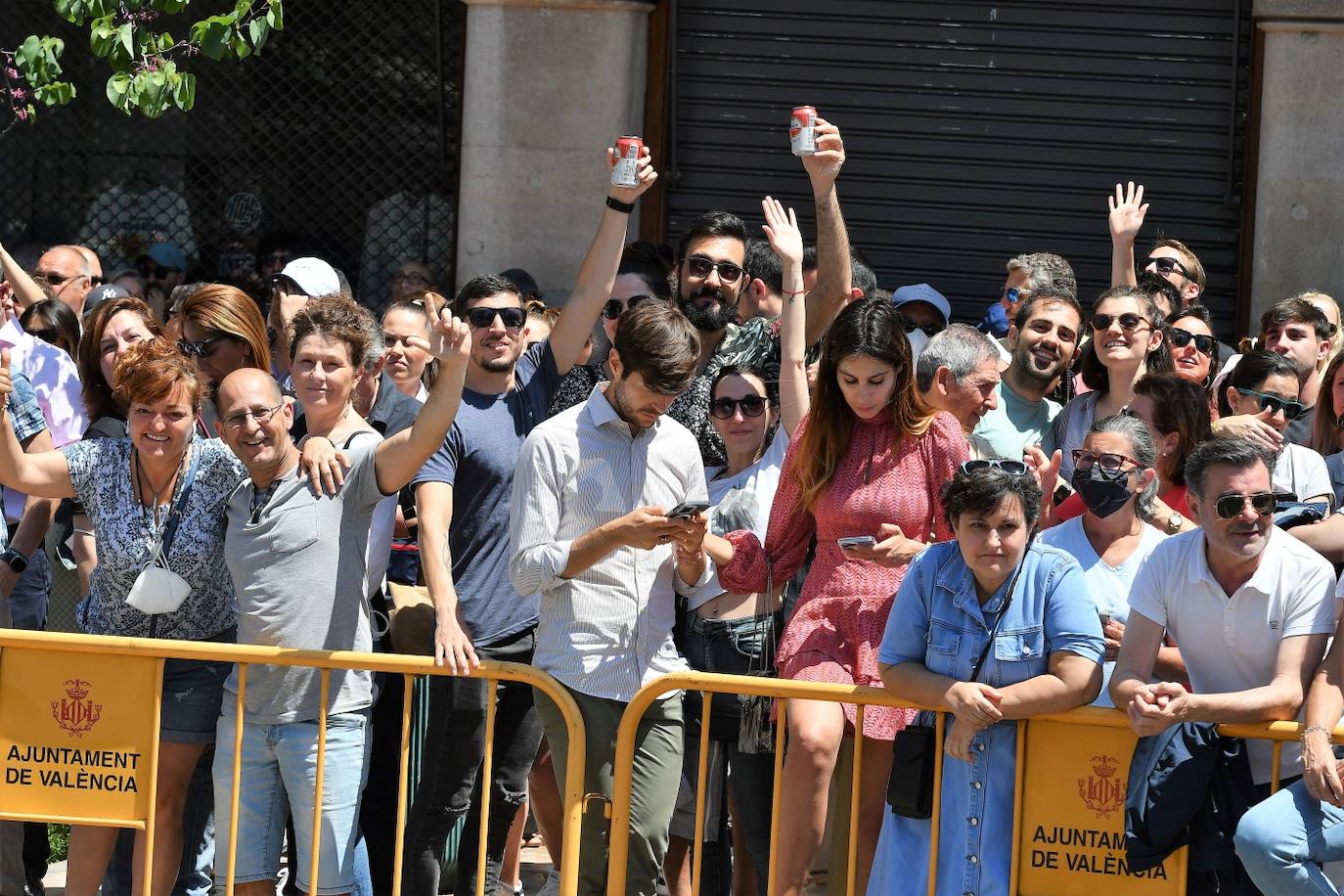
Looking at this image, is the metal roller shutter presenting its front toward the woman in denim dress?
yes

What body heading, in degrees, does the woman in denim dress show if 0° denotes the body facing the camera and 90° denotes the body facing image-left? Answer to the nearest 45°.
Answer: approximately 0°

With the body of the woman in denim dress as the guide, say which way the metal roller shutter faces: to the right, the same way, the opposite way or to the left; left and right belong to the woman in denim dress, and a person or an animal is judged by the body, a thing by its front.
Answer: the same way

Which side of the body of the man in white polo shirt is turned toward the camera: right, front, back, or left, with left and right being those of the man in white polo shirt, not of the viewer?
front

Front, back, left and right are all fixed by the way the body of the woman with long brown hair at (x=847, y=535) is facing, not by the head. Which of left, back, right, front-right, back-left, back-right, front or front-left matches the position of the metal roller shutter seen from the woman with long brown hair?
back

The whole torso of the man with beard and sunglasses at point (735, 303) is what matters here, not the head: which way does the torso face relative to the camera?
toward the camera

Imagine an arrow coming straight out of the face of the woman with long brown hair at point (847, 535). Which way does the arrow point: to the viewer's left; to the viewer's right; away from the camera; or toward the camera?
toward the camera

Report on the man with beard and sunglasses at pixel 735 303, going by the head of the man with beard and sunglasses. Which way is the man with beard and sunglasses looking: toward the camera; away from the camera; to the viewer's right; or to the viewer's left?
toward the camera

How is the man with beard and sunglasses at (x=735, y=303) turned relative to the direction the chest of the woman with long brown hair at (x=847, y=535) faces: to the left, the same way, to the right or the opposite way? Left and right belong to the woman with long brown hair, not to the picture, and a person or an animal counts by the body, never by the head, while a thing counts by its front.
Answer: the same way

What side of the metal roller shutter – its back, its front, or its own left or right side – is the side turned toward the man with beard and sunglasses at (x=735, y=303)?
front

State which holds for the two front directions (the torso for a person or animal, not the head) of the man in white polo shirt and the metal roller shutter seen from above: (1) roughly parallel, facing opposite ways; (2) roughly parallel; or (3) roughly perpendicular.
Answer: roughly parallel

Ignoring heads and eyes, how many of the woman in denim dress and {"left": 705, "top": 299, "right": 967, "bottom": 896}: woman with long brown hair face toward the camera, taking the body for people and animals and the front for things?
2

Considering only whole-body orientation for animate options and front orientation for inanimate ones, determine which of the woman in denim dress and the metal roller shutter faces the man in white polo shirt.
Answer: the metal roller shutter

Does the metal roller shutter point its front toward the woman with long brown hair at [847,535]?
yes

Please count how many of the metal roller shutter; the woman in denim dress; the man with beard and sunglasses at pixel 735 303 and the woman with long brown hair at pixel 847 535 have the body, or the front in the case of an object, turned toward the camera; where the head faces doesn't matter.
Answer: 4

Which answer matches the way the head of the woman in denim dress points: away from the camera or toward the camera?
toward the camera

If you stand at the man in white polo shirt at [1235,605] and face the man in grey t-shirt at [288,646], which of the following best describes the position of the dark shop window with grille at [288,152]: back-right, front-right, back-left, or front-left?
front-right

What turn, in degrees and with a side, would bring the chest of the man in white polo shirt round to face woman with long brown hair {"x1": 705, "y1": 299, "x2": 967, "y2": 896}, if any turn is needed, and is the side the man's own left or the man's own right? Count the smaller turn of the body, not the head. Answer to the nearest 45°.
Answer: approximately 90° to the man's own right

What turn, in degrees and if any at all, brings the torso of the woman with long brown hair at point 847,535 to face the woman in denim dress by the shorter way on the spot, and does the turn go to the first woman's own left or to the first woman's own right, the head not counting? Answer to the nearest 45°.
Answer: approximately 45° to the first woman's own left
